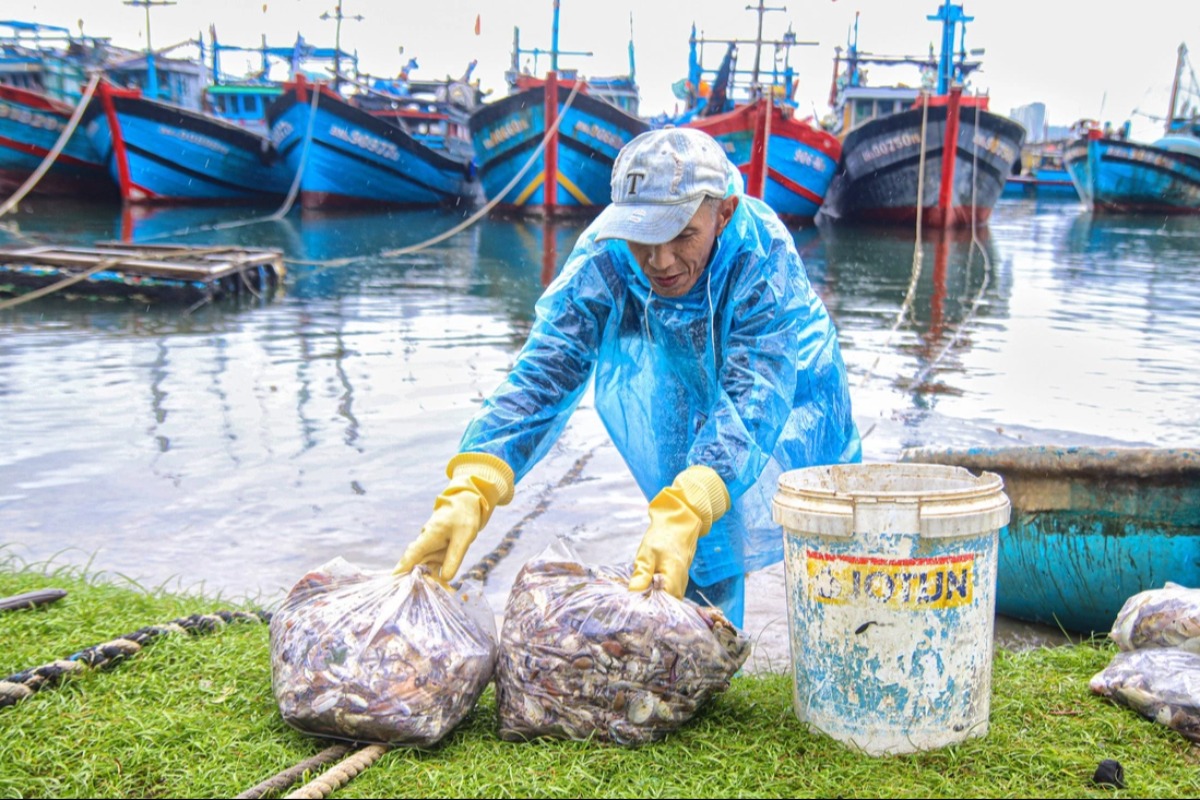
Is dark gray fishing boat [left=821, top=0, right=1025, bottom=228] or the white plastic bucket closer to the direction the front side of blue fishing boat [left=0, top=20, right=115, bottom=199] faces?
the white plastic bucket

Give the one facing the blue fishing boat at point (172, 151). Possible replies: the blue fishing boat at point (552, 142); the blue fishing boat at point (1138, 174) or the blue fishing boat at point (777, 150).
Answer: the blue fishing boat at point (1138, 174)

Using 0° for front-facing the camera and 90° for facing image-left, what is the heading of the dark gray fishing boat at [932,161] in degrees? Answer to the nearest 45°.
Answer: approximately 0°

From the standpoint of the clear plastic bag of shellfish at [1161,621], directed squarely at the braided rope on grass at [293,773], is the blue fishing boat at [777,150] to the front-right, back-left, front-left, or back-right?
back-right

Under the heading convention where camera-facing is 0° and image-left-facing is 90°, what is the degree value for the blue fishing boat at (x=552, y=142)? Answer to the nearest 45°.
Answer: approximately 0°

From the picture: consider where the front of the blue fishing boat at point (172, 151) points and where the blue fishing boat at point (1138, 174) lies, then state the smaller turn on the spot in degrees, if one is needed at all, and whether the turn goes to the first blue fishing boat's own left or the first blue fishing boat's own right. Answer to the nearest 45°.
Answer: approximately 135° to the first blue fishing boat's own left

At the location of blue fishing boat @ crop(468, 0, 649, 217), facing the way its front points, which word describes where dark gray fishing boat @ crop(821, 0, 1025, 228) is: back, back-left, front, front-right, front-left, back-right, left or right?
left

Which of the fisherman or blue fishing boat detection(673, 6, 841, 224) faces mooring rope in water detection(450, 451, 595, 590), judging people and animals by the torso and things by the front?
the blue fishing boat

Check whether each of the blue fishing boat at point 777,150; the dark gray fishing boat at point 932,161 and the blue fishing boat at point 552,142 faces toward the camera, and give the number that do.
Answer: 3

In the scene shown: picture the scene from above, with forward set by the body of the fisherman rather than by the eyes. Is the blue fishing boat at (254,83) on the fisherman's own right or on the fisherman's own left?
on the fisherman's own right
